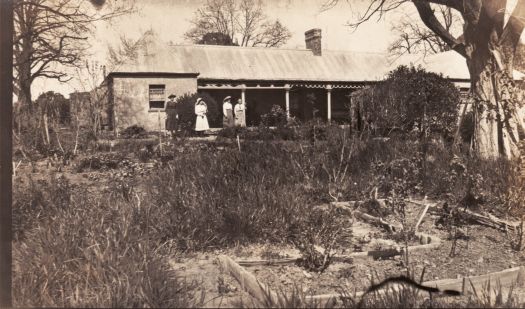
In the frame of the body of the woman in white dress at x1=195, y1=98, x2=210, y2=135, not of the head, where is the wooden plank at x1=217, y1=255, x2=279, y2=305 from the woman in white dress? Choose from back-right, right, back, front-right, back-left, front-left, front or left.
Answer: front

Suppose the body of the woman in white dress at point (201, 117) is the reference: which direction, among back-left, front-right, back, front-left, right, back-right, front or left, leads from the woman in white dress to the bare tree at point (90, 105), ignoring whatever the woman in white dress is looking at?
front-right

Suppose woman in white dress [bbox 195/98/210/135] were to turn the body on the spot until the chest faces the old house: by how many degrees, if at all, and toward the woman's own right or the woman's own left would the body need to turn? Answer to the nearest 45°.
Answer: approximately 180°

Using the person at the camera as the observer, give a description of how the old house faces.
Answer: facing the viewer

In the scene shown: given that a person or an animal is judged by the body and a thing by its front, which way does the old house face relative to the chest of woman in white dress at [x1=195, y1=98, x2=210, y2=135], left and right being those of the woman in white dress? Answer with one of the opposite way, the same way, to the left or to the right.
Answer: the same way

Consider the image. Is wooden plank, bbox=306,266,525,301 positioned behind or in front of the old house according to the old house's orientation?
in front

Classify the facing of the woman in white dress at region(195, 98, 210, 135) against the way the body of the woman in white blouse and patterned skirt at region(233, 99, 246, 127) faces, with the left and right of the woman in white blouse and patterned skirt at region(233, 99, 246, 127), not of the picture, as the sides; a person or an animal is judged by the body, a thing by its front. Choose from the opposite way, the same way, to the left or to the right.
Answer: the same way

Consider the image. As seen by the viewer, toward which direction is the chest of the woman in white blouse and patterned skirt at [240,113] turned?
toward the camera

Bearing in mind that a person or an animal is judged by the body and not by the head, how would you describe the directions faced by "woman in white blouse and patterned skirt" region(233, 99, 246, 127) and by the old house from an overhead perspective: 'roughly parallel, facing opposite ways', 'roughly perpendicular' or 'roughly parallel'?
roughly parallel

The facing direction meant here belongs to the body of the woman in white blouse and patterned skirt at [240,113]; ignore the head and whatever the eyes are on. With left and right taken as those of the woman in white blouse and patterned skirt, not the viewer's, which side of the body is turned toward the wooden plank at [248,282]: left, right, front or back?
front

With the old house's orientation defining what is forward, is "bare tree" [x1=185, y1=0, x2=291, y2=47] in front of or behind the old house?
behind

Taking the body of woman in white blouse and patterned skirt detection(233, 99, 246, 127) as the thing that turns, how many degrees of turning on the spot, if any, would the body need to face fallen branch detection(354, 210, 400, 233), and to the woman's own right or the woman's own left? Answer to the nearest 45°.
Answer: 0° — they already face it

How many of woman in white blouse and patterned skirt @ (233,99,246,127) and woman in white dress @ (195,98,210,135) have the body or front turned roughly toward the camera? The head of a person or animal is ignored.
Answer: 2

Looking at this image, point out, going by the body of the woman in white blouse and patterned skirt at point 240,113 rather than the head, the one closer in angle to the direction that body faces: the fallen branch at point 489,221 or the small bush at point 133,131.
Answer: the fallen branch
